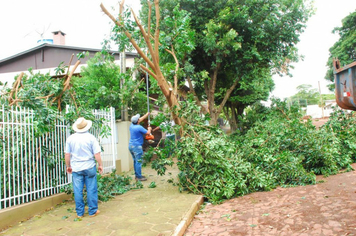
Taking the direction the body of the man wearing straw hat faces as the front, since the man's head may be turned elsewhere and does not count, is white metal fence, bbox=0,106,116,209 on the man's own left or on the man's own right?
on the man's own left

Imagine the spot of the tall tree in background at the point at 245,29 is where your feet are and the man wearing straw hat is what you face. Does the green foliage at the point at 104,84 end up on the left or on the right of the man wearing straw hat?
right

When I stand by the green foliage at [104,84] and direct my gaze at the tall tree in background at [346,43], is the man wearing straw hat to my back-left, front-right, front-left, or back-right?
back-right

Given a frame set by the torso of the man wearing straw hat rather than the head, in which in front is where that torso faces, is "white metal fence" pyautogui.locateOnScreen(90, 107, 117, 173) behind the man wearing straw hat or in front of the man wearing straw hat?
in front

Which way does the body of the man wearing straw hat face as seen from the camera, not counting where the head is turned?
away from the camera

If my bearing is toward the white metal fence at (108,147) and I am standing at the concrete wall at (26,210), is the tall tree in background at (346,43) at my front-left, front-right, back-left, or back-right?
front-right

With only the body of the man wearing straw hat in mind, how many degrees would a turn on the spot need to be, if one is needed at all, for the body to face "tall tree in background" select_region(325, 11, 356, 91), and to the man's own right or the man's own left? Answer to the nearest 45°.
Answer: approximately 45° to the man's own right

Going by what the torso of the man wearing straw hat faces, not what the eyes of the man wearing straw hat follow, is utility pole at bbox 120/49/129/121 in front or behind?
in front

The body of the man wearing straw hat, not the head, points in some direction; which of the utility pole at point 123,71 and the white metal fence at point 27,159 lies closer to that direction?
the utility pole

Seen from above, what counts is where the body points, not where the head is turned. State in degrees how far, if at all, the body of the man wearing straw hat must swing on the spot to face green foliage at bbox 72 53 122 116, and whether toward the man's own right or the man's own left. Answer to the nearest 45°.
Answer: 0° — they already face it

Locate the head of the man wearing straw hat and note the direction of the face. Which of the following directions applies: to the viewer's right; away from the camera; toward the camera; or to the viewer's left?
away from the camera
